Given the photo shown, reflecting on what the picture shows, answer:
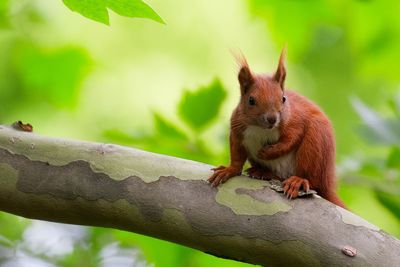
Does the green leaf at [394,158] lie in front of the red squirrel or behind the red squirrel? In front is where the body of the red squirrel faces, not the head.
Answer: behind

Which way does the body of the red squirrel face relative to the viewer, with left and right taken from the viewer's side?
facing the viewer and to the left of the viewer

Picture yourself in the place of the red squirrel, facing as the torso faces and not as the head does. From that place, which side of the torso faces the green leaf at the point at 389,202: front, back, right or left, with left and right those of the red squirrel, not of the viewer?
back

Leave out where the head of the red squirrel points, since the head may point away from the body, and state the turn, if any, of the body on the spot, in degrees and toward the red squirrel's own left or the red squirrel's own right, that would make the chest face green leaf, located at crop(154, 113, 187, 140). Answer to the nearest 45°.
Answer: approximately 90° to the red squirrel's own right

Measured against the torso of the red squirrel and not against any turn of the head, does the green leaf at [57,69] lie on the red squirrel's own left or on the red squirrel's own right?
on the red squirrel's own right
